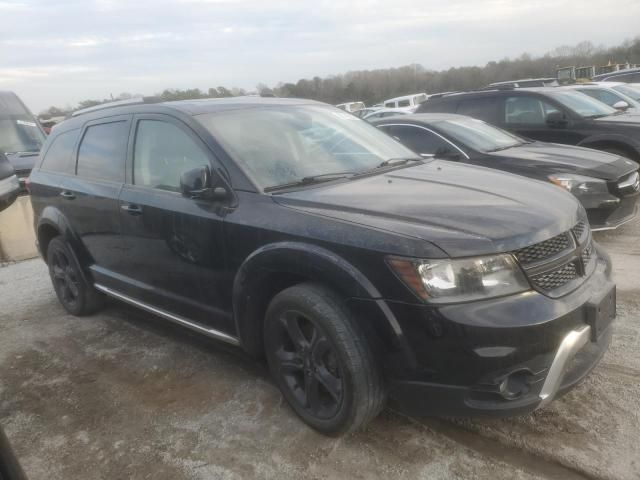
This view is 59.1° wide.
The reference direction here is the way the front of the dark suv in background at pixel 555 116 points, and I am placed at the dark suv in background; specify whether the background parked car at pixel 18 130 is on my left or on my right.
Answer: on my right

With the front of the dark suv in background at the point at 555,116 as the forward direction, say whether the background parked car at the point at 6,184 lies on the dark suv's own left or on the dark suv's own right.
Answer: on the dark suv's own right

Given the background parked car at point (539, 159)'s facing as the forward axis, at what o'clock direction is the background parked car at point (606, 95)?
the background parked car at point (606, 95) is roughly at 8 o'clock from the background parked car at point (539, 159).

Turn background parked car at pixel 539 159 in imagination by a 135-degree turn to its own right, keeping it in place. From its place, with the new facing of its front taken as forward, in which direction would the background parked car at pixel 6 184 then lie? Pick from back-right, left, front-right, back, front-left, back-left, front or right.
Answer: front-left

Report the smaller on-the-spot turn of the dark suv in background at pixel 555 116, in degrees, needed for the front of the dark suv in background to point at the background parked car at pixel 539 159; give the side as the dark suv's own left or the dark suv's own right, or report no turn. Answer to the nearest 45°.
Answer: approximately 45° to the dark suv's own right

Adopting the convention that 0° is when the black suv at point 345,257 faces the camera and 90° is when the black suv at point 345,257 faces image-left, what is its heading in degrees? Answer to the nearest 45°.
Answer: approximately 315°

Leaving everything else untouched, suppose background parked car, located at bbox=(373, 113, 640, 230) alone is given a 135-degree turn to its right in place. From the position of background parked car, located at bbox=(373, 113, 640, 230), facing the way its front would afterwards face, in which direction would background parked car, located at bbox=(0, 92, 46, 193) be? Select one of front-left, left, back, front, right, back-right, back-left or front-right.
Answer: front

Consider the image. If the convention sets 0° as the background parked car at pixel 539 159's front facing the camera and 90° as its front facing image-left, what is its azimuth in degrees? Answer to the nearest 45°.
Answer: approximately 315°

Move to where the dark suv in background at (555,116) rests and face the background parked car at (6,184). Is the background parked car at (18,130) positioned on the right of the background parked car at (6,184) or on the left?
right

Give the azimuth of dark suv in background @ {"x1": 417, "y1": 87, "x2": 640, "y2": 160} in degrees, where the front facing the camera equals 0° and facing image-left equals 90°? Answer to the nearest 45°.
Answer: approximately 315°

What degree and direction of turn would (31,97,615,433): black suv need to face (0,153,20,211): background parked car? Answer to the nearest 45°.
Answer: approximately 135° to its right

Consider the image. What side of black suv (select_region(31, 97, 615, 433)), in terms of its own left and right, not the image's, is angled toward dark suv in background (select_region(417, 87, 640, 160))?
left
